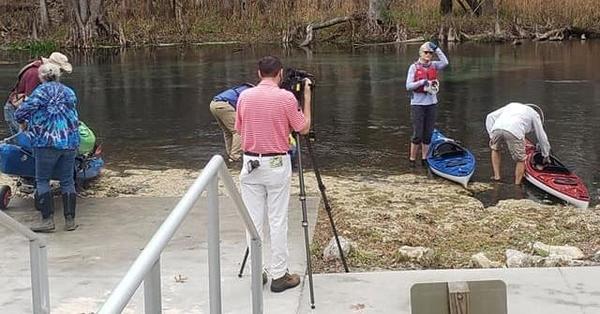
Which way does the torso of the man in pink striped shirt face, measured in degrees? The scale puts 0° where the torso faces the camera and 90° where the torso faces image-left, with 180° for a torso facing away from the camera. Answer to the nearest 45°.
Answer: approximately 180°

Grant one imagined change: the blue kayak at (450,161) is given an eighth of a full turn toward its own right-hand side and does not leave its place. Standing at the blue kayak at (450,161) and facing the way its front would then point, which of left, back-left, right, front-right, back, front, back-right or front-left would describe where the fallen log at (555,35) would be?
back

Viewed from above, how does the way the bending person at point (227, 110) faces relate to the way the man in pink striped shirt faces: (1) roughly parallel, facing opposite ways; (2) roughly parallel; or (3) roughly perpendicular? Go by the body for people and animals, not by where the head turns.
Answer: roughly perpendicular

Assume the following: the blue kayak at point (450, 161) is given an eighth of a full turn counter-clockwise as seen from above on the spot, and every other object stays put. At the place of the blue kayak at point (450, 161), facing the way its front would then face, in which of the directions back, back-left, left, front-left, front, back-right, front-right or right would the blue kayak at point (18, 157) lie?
back-right

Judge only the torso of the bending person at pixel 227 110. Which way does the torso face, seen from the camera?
to the viewer's right

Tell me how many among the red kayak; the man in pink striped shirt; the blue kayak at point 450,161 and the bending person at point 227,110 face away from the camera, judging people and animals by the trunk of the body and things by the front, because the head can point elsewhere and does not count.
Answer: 1

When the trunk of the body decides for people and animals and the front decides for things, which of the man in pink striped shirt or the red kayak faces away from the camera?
the man in pink striped shirt

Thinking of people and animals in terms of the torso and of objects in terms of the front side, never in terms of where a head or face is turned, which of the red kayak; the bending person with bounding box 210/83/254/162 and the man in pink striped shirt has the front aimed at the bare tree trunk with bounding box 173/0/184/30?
the man in pink striped shirt

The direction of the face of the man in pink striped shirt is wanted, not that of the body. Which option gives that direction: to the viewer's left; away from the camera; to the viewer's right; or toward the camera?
away from the camera

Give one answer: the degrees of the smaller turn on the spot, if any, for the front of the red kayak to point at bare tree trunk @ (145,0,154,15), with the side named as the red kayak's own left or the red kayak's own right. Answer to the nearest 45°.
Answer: approximately 180°

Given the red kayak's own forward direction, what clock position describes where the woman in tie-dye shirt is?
The woman in tie-dye shirt is roughly at 3 o'clock from the red kayak.

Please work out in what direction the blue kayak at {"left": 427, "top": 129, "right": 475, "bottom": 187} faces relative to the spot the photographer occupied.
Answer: facing the viewer and to the right of the viewer

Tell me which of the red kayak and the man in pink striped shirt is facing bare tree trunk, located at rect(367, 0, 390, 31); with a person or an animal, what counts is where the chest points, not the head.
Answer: the man in pink striped shirt

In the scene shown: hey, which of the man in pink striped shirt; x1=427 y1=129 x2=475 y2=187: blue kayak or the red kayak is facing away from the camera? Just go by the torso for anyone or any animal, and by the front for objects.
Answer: the man in pink striped shirt

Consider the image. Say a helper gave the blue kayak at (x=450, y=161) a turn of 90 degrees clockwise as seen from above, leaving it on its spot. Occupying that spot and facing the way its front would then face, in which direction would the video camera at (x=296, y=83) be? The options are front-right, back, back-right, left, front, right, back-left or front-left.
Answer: front-left

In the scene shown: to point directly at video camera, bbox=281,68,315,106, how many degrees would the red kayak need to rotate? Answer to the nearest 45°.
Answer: approximately 45° to its right
